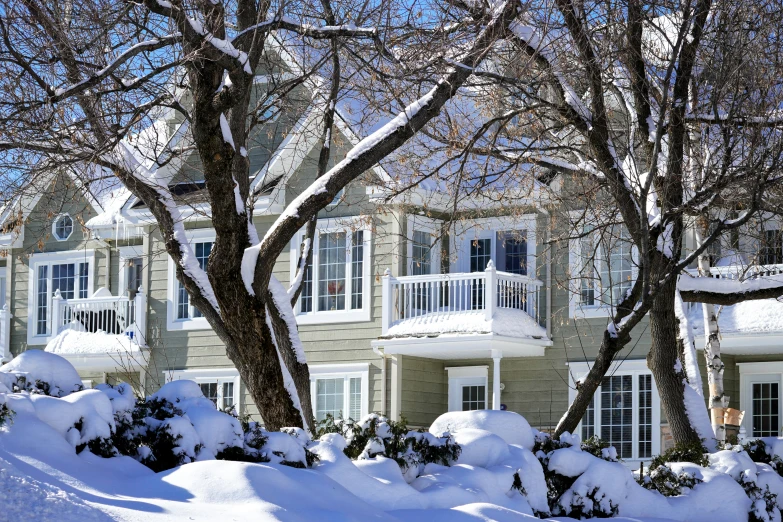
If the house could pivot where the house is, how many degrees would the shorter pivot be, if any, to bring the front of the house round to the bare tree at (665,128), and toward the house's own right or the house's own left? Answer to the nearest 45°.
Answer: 0° — it already faces it

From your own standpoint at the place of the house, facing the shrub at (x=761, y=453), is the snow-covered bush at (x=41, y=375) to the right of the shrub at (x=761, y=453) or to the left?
right

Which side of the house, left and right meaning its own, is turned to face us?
front

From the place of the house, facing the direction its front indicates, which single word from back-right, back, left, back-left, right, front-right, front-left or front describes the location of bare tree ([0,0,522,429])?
front

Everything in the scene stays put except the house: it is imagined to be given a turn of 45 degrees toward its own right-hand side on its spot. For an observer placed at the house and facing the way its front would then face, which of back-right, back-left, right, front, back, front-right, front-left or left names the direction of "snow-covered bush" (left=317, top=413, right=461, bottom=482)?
front-left

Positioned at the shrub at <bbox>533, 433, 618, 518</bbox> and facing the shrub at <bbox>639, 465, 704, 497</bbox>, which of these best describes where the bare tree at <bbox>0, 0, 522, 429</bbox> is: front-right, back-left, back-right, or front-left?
back-left

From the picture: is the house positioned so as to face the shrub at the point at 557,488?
yes

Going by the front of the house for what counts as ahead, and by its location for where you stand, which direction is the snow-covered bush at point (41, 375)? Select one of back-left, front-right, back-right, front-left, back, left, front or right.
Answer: front

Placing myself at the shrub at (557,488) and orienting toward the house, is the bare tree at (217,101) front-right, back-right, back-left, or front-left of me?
front-left

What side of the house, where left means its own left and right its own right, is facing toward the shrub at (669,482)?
front
